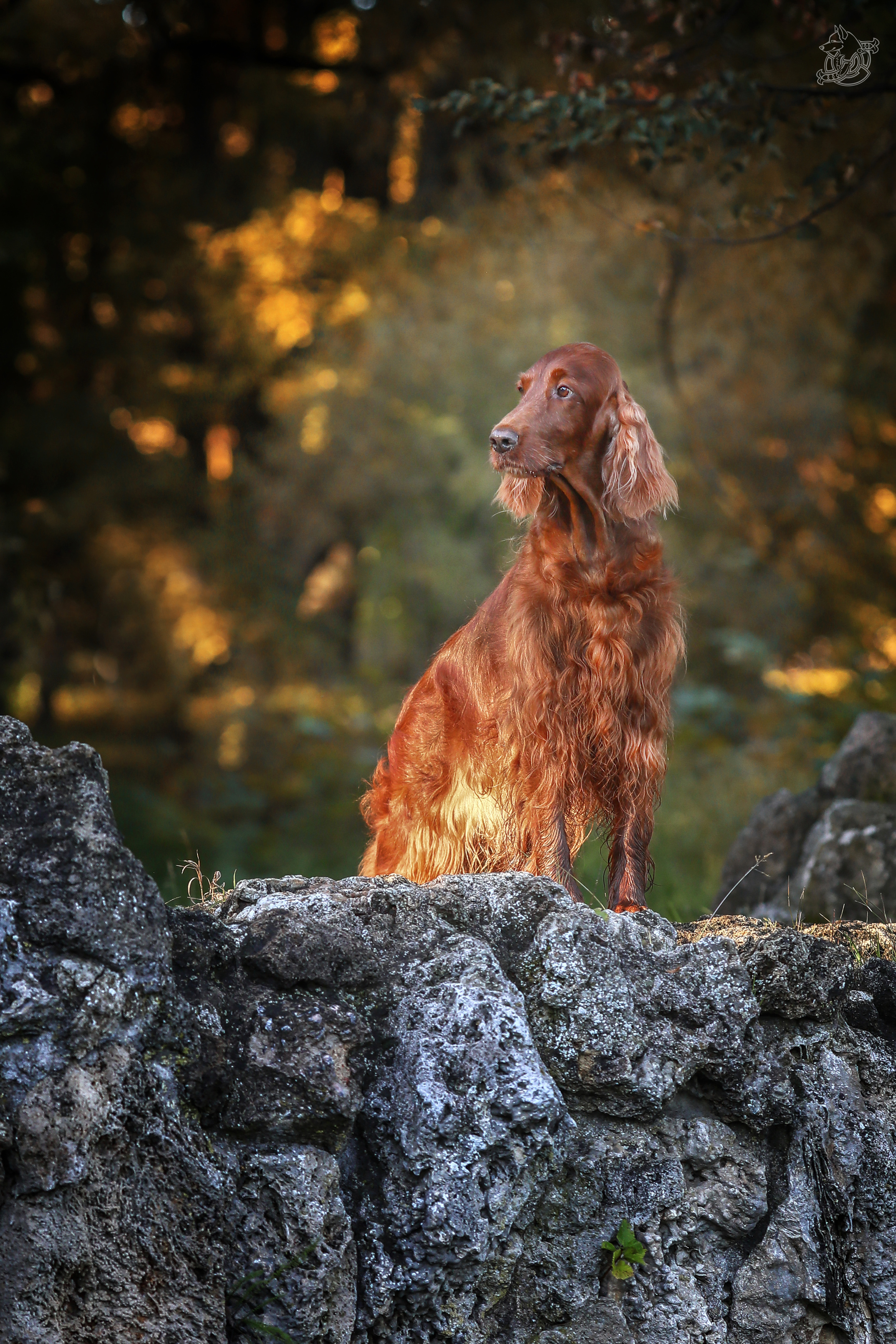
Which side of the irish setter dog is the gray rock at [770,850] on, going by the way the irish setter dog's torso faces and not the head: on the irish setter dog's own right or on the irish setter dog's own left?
on the irish setter dog's own left

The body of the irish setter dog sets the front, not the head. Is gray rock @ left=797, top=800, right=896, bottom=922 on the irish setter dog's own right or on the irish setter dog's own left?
on the irish setter dog's own left

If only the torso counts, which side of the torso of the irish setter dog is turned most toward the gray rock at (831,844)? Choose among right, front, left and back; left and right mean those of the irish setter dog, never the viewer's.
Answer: left

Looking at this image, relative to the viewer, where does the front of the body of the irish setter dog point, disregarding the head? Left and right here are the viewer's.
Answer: facing the viewer and to the right of the viewer
